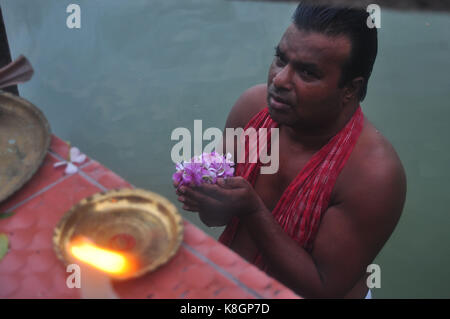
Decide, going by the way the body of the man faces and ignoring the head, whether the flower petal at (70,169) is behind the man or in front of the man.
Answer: in front

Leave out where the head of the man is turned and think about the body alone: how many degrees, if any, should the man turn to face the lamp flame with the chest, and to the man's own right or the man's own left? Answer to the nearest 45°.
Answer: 0° — they already face it

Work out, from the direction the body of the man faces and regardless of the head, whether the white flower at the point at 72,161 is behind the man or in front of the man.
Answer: in front

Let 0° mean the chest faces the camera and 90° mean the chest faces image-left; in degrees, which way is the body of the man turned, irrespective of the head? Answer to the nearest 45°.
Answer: approximately 45°

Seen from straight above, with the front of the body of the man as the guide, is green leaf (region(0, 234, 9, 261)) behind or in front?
in front

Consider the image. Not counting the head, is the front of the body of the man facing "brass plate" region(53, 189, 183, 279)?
yes

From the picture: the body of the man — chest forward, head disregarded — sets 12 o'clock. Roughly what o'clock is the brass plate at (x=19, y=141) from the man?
The brass plate is roughly at 1 o'clock from the man.
